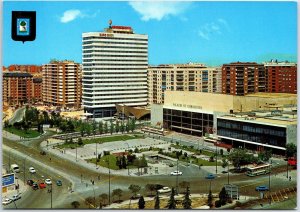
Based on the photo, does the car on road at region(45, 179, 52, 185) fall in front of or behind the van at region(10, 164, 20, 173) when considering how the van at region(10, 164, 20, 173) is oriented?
in front

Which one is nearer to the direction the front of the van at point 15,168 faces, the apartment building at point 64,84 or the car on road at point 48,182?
the car on road

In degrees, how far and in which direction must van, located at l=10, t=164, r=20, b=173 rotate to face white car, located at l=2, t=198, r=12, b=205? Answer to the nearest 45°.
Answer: approximately 45° to its right

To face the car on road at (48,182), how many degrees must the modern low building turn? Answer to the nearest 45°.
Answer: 0° — it already faces it

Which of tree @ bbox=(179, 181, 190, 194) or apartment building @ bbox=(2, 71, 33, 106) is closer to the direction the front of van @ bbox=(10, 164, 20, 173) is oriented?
the tree

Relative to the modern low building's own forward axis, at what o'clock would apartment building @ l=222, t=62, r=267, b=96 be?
The apartment building is roughly at 5 o'clock from the modern low building.

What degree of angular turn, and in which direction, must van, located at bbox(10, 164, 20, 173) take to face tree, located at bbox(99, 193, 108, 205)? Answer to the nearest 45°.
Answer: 0° — it already faces it

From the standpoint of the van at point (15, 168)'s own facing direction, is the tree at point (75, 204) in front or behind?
in front

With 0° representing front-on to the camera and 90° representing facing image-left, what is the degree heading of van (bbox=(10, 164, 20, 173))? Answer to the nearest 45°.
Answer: approximately 315°

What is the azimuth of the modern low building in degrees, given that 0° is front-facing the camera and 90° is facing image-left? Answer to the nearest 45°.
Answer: approximately 45°

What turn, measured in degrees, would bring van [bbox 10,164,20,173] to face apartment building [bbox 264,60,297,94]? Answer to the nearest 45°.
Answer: approximately 90° to its left

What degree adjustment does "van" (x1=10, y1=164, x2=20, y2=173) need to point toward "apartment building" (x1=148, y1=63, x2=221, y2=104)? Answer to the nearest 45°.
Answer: approximately 90° to its left
